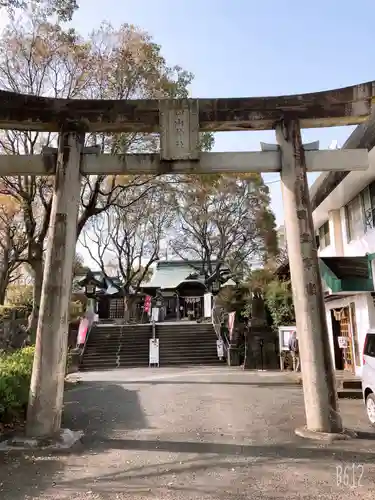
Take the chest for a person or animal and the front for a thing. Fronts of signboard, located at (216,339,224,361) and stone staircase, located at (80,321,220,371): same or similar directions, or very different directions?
same or similar directions

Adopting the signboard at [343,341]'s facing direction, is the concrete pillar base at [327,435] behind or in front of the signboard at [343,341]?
in front

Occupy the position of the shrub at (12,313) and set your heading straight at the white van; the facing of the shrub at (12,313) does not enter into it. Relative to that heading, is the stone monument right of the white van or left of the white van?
left

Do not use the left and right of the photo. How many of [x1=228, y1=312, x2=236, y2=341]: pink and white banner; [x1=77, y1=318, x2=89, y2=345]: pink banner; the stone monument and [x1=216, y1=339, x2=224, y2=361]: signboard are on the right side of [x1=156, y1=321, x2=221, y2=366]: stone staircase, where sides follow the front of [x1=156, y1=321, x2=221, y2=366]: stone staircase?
1

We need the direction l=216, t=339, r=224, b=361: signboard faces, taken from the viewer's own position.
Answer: facing the viewer

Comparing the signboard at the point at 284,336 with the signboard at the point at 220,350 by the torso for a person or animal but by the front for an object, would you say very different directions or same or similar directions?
same or similar directions

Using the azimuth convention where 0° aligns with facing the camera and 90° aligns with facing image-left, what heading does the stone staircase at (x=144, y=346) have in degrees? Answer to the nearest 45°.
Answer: approximately 0°

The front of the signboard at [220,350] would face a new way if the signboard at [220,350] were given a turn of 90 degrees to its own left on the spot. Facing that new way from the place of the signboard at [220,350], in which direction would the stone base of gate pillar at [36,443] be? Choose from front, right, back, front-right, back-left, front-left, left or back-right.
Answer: right

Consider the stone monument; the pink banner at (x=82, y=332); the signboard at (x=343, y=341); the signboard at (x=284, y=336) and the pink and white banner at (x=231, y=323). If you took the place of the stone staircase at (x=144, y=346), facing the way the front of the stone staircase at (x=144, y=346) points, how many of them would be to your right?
1

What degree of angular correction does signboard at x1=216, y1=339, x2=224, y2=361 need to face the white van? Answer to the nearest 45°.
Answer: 0° — it already faces it

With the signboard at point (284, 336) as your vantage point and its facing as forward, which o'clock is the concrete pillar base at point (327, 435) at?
The concrete pillar base is roughly at 12 o'clock from the signboard.

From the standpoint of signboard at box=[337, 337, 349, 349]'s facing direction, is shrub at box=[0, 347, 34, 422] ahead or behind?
ahead

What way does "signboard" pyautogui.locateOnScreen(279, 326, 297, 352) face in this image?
toward the camera
